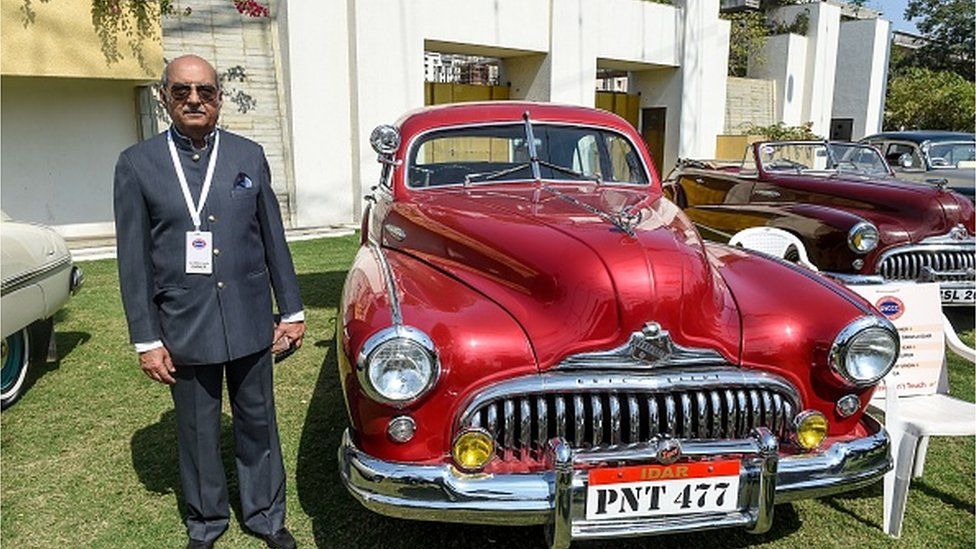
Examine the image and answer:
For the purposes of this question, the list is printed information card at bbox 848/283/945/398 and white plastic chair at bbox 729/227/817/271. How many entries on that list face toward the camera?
2

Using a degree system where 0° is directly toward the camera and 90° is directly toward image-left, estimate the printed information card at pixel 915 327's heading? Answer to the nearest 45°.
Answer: approximately 0°

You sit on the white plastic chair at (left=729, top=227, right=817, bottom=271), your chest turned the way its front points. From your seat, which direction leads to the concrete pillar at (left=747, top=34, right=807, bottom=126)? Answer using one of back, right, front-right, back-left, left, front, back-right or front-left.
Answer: back

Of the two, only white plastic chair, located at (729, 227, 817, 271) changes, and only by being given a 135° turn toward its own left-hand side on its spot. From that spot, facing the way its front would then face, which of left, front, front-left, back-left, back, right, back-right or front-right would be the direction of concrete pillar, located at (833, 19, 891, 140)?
front-left

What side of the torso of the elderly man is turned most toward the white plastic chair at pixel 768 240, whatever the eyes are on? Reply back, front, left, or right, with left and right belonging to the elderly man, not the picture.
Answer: left

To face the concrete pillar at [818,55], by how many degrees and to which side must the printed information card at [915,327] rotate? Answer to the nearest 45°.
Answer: approximately 180°

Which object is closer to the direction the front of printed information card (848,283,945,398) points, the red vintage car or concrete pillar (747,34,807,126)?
the red vintage car

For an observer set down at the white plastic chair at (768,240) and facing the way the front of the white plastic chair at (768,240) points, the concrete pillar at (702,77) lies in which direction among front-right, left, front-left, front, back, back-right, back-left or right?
back

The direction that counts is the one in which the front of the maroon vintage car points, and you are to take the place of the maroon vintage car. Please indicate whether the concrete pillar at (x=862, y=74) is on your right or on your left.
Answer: on your left

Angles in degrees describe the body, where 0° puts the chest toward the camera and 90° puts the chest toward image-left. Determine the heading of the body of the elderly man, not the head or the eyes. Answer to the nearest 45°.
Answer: approximately 0°
